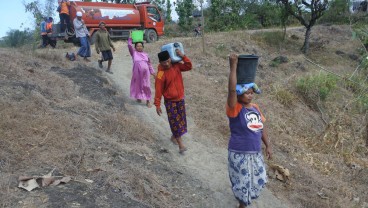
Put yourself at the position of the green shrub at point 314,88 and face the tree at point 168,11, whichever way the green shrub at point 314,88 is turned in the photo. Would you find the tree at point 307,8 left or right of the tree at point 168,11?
right

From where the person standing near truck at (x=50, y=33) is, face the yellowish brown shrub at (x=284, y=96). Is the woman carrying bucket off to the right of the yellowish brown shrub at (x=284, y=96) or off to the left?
right

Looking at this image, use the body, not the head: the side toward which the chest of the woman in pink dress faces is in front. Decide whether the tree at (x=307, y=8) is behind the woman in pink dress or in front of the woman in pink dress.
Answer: behind

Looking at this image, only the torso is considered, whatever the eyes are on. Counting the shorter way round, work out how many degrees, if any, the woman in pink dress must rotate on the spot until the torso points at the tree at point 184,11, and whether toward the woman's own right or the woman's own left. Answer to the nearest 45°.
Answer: approximately 180°

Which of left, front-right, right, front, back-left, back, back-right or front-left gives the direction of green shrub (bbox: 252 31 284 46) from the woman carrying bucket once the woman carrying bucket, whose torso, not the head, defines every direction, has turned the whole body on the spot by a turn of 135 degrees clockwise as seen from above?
right

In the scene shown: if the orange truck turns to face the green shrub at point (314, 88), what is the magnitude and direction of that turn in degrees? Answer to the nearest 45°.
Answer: approximately 45° to its right

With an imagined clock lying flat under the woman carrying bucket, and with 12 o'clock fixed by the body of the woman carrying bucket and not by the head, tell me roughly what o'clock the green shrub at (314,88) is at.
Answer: The green shrub is roughly at 8 o'clock from the woman carrying bucket.

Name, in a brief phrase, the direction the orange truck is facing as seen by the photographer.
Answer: facing to the right of the viewer

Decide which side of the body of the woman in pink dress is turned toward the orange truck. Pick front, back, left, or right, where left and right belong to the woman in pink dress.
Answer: back

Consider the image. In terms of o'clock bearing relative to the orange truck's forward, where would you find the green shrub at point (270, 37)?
The green shrub is roughly at 12 o'clock from the orange truck.

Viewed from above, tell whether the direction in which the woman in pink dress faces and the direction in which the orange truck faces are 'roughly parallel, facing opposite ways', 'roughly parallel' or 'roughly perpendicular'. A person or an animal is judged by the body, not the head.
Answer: roughly perpendicular

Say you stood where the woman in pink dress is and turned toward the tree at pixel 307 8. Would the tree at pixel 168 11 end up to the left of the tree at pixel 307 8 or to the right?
left
